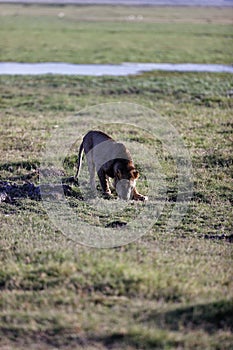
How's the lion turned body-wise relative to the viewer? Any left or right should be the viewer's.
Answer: facing the viewer and to the right of the viewer
